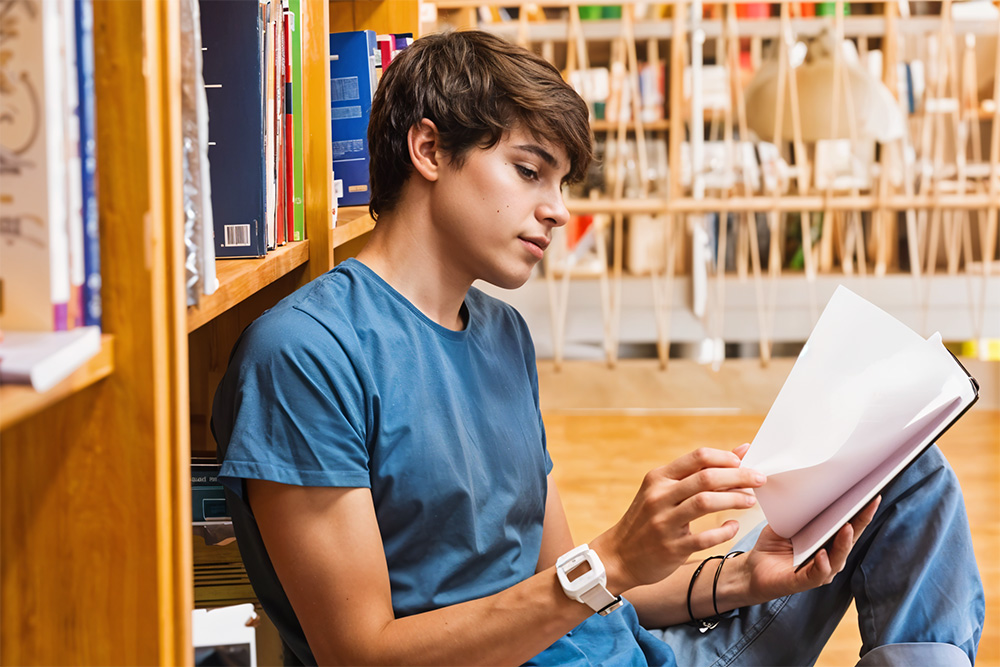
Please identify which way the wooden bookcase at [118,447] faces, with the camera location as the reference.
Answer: facing the viewer and to the right of the viewer

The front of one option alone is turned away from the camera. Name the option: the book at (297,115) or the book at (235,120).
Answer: the book at (235,120)

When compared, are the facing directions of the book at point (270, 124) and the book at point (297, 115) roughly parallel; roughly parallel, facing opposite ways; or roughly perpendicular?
roughly parallel

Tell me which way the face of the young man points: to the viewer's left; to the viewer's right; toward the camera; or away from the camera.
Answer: to the viewer's right

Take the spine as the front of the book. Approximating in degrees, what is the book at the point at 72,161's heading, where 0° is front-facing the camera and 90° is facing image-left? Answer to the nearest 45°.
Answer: approximately 270°

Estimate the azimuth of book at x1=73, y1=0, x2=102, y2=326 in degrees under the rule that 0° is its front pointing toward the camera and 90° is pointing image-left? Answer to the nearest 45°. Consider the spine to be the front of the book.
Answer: approximately 270°
